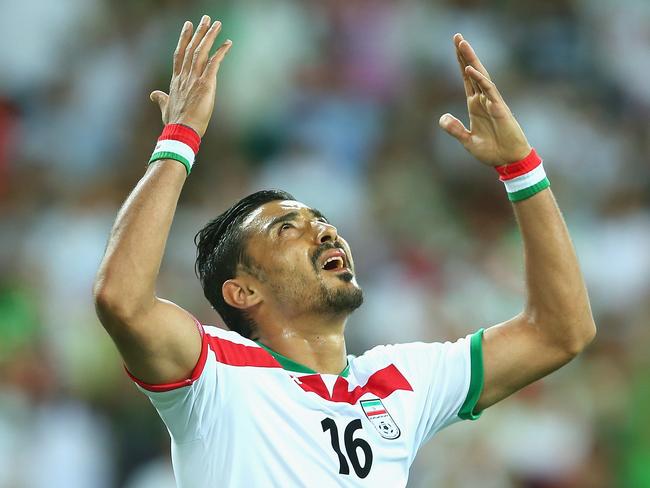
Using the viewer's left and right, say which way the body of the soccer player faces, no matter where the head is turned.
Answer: facing the viewer and to the right of the viewer

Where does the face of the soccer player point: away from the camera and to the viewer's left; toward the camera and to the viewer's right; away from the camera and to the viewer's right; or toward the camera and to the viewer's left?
toward the camera and to the viewer's right
